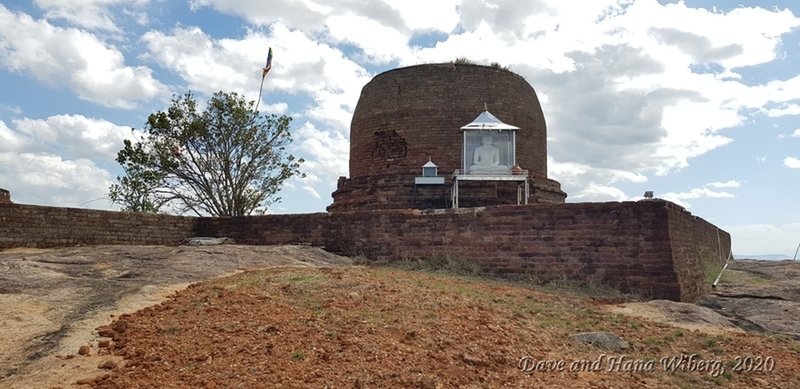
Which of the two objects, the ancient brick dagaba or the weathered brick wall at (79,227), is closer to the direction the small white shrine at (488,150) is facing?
the weathered brick wall

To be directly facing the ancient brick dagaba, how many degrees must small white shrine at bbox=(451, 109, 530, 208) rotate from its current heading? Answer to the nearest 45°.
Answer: approximately 135° to its right

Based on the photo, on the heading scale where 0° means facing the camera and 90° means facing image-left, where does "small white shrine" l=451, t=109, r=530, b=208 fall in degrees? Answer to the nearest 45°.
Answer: approximately 0°

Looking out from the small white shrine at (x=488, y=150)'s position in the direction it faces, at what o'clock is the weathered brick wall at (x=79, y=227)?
The weathered brick wall is roughly at 2 o'clock from the small white shrine.

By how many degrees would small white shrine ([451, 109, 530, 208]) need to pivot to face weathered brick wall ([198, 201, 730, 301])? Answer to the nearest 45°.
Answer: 0° — it already faces it

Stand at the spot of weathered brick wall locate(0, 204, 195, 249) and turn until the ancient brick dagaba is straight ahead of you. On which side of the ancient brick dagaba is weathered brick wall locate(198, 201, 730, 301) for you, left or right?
right

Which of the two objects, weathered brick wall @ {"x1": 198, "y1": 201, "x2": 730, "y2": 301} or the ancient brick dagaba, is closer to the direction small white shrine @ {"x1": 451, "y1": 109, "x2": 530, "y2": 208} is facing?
the weathered brick wall
